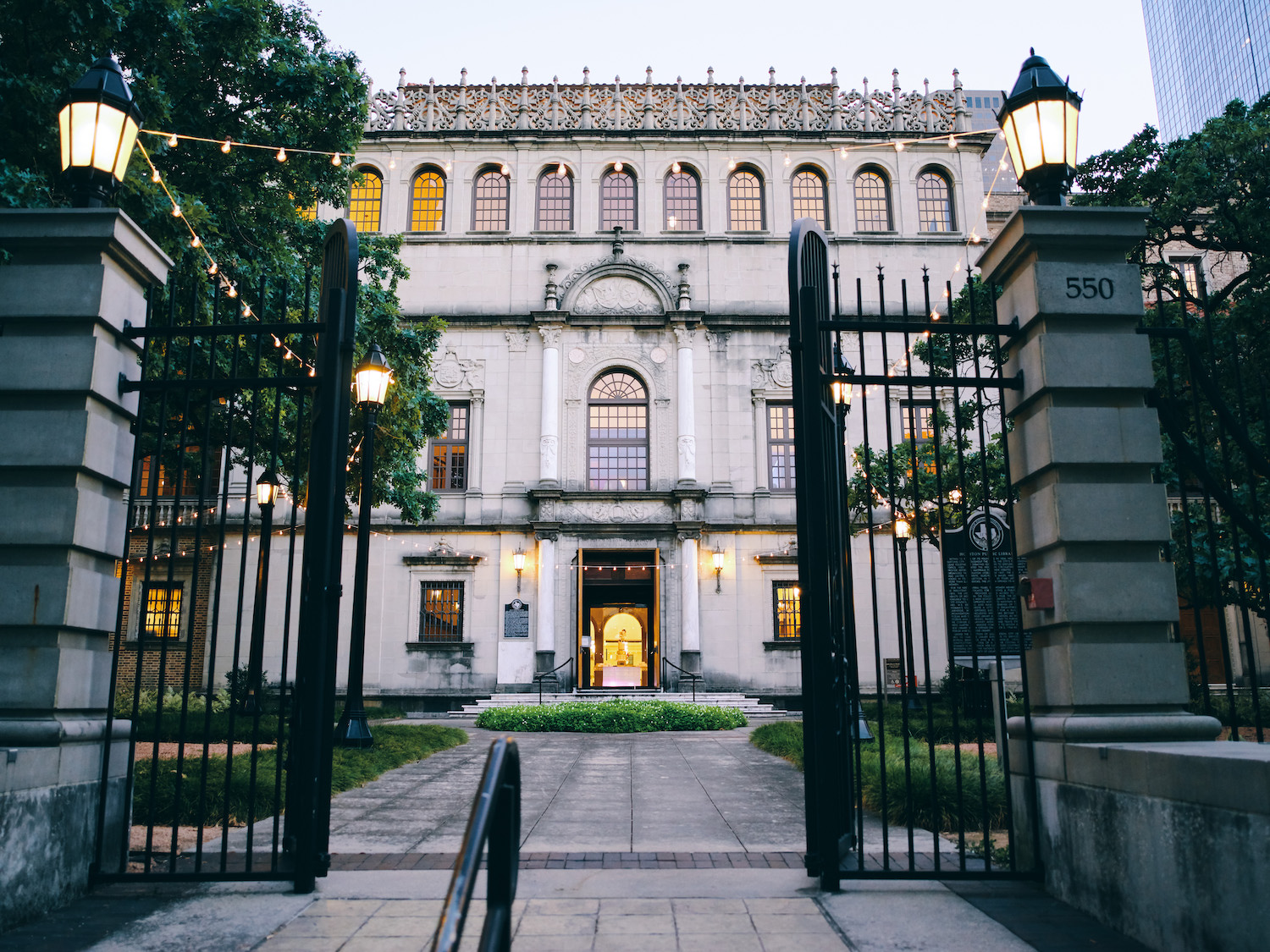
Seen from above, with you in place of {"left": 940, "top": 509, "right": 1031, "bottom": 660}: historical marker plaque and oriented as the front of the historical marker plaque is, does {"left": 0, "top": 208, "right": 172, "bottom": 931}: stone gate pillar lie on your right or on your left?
on your right

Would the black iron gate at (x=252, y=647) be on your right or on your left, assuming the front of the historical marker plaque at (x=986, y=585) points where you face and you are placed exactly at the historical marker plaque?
on your right

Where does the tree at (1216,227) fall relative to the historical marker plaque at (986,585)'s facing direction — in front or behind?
behind

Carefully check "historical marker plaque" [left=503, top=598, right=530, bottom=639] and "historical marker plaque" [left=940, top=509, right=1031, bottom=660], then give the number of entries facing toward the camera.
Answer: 2

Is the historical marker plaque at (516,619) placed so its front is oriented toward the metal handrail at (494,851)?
yes

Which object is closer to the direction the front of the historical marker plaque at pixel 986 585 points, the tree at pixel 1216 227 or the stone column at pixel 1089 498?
the stone column

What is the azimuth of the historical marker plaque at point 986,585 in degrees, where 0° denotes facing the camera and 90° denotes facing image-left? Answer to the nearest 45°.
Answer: approximately 0°

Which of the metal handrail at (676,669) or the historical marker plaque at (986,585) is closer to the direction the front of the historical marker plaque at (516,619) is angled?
the historical marker plaque

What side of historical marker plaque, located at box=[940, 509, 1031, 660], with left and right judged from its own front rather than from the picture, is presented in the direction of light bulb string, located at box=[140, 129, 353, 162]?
right

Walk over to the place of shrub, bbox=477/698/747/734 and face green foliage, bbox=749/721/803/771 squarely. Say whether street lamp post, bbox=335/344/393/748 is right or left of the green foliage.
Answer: right

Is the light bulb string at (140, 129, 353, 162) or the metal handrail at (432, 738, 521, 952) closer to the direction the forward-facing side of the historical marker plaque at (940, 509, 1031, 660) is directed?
the metal handrail

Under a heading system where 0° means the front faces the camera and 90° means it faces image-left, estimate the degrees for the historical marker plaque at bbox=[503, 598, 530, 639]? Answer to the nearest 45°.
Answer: approximately 0°

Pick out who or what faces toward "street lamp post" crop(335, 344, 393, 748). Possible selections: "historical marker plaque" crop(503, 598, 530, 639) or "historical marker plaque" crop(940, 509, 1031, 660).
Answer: "historical marker plaque" crop(503, 598, 530, 639)
